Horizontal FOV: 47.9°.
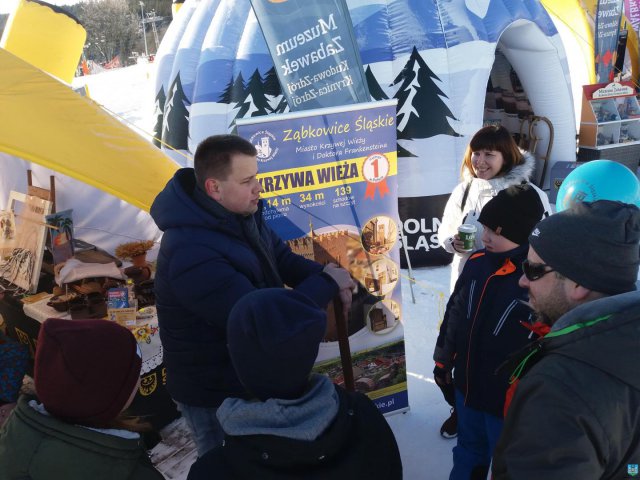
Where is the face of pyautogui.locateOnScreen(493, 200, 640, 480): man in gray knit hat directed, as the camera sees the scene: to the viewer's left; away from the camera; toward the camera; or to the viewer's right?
to the viewer's left

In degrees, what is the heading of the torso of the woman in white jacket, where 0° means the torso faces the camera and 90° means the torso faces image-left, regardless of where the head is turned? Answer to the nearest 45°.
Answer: approximately 45°

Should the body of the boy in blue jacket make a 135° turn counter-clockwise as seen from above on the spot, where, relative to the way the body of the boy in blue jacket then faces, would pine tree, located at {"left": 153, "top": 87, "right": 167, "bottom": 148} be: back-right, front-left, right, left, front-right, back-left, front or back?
back-left

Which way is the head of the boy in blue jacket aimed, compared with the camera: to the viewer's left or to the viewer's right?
to the viewer's left

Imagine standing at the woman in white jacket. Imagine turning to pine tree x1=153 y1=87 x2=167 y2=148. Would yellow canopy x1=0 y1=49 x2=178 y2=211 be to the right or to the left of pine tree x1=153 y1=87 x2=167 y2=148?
left

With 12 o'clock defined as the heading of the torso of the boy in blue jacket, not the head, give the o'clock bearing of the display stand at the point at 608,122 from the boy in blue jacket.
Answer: The display stand is roughly at 5 o'clock from the boy in blue jacket.

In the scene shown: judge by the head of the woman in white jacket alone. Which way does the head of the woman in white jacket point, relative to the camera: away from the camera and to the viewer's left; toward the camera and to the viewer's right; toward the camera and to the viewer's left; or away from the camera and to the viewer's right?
toward the camera and to the viewer's left

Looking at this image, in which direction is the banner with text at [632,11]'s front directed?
toward the camera

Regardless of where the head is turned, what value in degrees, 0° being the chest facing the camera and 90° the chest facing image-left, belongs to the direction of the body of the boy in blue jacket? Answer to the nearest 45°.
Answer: approximately 45°

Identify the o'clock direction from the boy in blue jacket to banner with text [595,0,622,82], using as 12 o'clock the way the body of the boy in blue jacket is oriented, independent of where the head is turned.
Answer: The banner with text is roughly at 5 o'clock from the boy in blue jacket.

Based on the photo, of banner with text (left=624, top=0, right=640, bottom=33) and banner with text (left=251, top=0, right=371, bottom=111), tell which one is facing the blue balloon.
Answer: banner with text (left=624, top=0, right=640, bottom=33)

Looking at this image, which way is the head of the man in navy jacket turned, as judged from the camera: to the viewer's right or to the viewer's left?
to the viewer's right

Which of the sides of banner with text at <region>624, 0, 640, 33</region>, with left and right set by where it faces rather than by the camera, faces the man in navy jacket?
front

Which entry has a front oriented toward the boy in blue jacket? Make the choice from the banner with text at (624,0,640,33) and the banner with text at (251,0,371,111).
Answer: the banner with text at (624,0,640,33)
